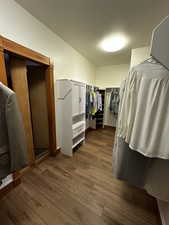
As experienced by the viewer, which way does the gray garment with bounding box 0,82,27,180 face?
facing the viewer

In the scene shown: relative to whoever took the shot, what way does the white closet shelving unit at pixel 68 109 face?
facing the viewer and to the right of the viewer

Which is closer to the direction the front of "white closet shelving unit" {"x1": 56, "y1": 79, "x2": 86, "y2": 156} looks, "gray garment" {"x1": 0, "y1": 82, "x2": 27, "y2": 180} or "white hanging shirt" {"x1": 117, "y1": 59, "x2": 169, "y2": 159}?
the white hanging shirt

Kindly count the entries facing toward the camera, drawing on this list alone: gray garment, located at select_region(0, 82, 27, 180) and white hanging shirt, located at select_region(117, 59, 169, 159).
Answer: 1

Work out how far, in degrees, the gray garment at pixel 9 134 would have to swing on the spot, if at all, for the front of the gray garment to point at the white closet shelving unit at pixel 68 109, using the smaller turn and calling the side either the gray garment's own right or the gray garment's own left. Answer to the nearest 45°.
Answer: approximately 135° to the gray garment's own left

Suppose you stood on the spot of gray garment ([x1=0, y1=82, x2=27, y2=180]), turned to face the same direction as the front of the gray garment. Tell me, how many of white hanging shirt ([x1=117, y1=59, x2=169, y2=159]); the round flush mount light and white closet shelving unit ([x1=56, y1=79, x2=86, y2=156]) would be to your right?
0

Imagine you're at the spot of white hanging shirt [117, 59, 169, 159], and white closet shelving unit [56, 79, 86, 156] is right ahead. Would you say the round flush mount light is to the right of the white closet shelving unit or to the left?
right

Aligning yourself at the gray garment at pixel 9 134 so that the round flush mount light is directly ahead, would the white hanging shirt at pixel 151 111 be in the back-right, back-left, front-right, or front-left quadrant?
front-right
